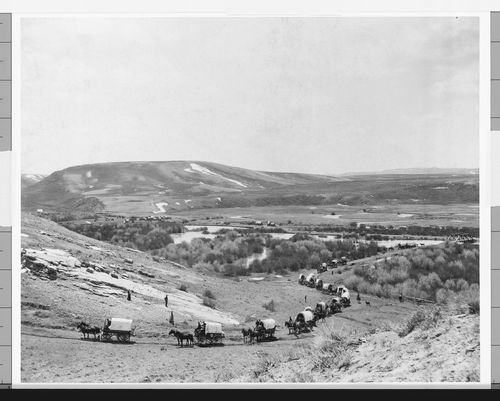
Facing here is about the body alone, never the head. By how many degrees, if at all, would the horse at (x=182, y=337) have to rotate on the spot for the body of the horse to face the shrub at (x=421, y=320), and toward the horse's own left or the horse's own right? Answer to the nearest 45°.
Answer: approximately 180°

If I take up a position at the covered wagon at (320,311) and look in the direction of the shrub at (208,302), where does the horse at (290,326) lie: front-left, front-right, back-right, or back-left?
front-left

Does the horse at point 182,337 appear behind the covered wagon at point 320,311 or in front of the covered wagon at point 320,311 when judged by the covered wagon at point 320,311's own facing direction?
in front

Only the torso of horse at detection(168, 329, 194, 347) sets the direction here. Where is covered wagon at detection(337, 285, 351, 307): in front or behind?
behind

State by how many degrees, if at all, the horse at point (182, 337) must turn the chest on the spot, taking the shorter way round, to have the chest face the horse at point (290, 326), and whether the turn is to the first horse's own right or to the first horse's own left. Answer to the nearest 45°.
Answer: approximately 180°

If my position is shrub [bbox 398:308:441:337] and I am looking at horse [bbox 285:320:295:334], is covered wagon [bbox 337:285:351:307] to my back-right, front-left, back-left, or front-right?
front-right

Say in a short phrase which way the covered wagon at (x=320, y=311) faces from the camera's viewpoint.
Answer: facing the viewer and to the left of the viewer

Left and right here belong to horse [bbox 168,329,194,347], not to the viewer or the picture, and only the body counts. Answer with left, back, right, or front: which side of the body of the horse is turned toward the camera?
left
